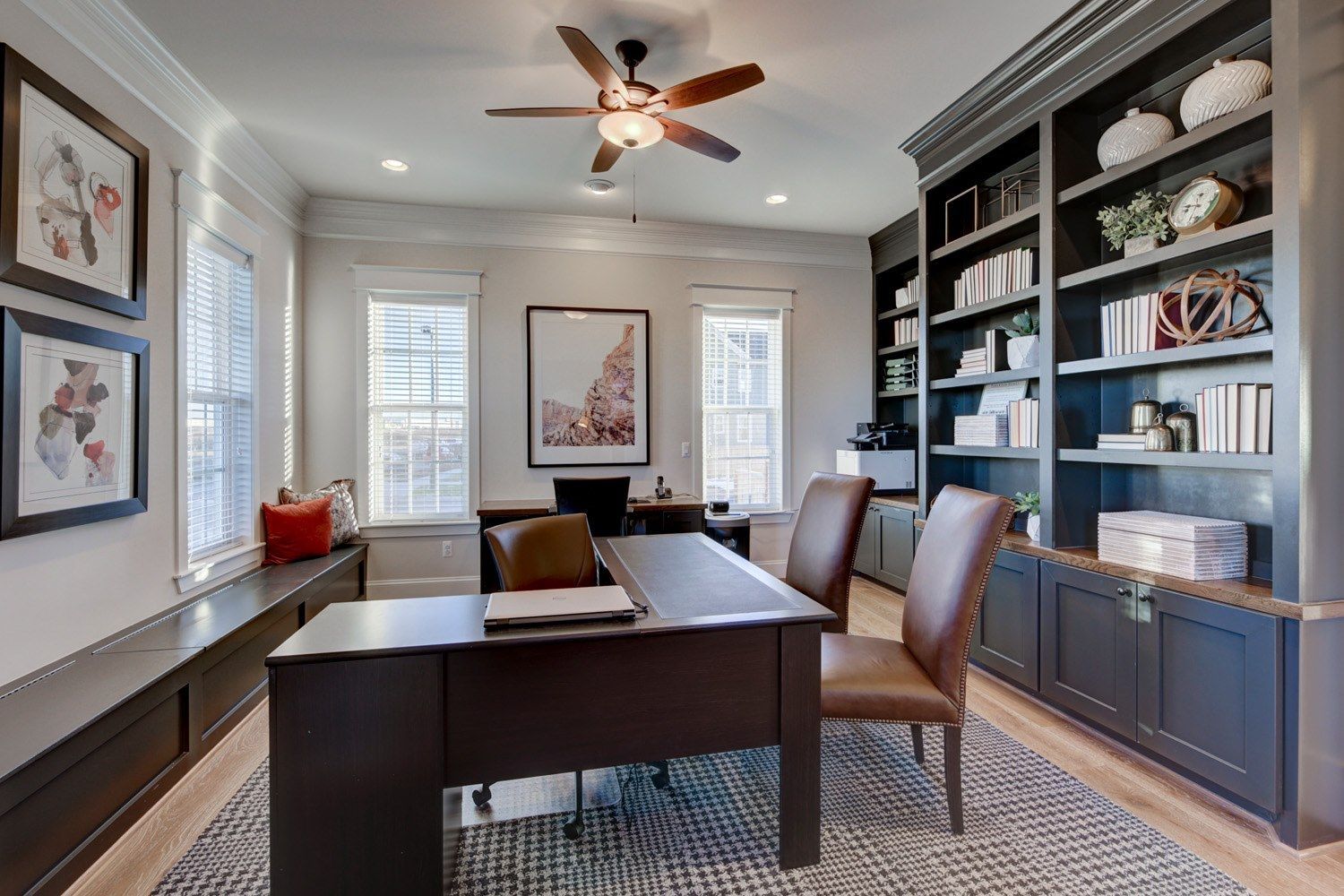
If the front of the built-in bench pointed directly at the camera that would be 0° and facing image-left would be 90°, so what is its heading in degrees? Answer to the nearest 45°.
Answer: approximately 315°

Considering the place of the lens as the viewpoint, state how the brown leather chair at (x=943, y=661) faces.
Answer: facing to the left of the viewer

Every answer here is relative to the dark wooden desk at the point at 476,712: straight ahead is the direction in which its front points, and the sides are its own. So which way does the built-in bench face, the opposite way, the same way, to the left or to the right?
to the right

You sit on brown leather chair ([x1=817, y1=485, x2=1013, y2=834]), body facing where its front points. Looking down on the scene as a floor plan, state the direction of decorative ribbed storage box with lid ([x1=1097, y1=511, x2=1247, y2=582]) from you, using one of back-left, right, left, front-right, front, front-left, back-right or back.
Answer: back-right

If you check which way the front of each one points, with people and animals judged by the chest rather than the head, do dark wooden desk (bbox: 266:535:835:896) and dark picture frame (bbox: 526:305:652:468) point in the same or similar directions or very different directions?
very different directions

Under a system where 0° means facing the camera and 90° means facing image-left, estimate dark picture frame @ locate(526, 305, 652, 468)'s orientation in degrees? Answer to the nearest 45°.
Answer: approximately 0°

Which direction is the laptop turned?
away from the camera

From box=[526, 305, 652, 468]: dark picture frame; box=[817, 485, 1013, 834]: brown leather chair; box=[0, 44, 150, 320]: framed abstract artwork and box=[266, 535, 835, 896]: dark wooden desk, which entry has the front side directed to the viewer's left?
the brown leather chair

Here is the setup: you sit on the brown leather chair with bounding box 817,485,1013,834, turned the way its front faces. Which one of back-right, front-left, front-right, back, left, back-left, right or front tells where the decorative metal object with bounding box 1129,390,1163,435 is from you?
back-right

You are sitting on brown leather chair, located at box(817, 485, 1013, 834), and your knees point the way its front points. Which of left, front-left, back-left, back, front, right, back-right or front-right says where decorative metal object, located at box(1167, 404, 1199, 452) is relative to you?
back-right

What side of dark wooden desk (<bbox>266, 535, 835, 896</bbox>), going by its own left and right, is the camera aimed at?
back
